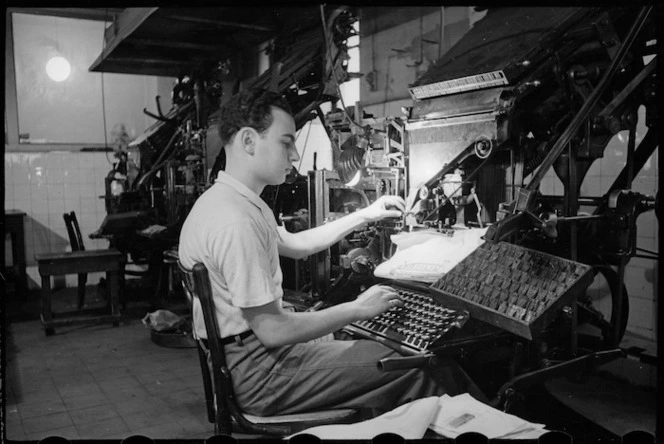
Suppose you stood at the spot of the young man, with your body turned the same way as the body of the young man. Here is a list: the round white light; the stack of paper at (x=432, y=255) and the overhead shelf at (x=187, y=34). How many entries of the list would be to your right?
0

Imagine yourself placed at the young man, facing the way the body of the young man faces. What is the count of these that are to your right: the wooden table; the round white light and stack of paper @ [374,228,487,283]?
0

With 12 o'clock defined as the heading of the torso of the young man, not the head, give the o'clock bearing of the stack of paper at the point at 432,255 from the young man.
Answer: The stack of paper is roughly at 11 o'clock from the young man.

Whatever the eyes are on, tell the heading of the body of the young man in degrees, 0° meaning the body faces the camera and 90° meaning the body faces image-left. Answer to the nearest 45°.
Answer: approximately 270°

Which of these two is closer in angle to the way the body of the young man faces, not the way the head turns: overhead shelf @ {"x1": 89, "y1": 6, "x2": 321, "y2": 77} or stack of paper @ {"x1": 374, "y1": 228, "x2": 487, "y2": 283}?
the stack of paper

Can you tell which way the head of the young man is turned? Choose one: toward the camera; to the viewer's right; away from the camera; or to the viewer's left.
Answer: to the viewer's right

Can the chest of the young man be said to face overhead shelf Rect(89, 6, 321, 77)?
no

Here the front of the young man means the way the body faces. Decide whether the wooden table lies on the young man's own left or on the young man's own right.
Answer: on the young man's own left

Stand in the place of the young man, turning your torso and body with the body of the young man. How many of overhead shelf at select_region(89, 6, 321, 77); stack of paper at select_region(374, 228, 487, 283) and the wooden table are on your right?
0

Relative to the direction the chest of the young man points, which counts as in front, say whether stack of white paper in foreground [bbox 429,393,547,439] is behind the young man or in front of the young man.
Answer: in front

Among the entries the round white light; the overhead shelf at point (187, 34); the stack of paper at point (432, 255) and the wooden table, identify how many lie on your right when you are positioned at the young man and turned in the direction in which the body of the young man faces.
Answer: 0

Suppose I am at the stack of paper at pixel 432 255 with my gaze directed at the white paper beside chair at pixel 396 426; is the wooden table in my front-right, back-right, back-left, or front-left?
back-right

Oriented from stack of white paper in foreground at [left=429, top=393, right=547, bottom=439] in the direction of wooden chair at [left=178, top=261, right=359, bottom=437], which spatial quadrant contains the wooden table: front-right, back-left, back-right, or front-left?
front-right

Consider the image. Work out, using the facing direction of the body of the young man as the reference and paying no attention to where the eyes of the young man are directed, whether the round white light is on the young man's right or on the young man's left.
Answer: on the young man's left
